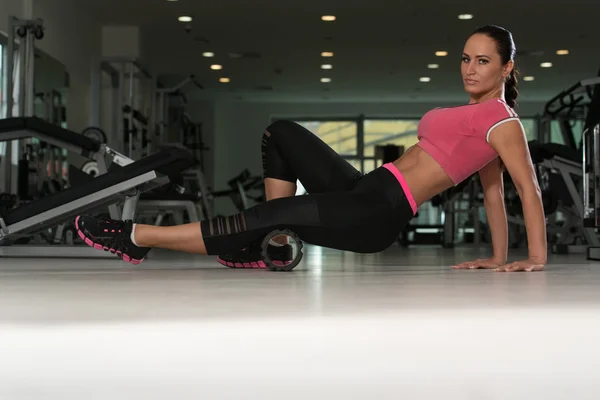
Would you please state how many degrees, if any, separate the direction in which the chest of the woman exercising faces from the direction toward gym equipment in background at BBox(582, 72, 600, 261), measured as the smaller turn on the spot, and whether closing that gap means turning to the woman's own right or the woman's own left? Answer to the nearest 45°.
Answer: approximately 135° to the woman's own right

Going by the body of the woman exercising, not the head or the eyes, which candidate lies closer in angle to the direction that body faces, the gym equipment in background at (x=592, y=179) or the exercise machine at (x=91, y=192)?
the exercise machine

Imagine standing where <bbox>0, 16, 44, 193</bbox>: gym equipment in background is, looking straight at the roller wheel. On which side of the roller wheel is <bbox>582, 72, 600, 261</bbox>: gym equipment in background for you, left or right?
left

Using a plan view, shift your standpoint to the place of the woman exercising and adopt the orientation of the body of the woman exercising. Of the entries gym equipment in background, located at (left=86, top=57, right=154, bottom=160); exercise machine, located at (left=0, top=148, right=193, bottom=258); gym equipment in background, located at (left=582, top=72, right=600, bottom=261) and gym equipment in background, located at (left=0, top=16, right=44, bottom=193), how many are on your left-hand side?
0

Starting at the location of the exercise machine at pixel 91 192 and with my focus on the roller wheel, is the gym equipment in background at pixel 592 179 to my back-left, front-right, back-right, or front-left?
front-left

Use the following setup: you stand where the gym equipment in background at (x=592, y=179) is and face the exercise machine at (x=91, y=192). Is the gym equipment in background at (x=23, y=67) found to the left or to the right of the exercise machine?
right

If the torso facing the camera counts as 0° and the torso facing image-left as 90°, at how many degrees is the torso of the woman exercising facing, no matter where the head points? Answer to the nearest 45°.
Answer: approximately 90°

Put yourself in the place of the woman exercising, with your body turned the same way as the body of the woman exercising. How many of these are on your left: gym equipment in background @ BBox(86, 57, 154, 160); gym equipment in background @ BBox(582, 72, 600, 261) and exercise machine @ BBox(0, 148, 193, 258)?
0

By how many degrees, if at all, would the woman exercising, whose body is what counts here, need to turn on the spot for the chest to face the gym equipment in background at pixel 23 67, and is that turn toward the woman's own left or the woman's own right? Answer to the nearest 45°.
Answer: approximately 45° to the woman's own right

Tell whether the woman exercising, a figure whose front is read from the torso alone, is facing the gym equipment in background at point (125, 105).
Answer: no

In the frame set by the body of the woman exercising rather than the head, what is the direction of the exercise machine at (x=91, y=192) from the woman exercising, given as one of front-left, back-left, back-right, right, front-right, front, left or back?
front-right
